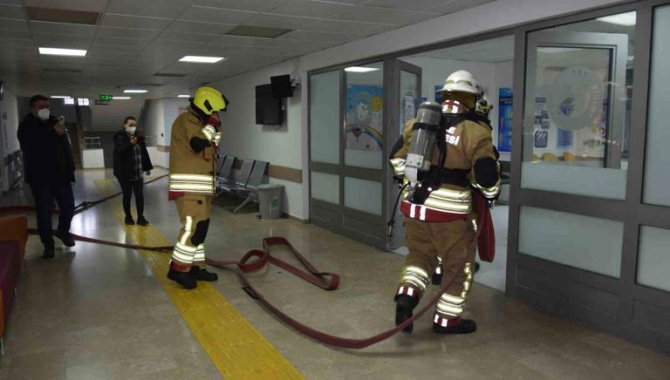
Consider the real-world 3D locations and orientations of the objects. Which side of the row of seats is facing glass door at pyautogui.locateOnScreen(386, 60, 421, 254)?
left

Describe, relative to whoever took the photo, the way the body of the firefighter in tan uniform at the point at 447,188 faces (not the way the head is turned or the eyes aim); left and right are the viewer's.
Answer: facing away from the viewer and to the right of the viewer

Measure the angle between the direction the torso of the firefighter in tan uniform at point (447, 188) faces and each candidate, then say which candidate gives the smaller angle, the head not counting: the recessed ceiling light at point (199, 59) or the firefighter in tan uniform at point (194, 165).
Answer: the recessed ceiling light

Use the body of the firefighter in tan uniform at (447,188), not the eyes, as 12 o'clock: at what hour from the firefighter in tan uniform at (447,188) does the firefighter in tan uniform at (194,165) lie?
the firefighter in tan uniform at (194,165) is roughly at 8 o'clock from the firefighter in tan uniform at (447,188).

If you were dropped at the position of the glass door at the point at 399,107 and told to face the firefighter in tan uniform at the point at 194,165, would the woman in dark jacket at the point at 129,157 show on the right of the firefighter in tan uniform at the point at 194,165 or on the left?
right

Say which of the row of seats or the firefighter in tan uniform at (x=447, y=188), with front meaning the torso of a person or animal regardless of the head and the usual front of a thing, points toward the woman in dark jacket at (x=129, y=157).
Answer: the row of seats
